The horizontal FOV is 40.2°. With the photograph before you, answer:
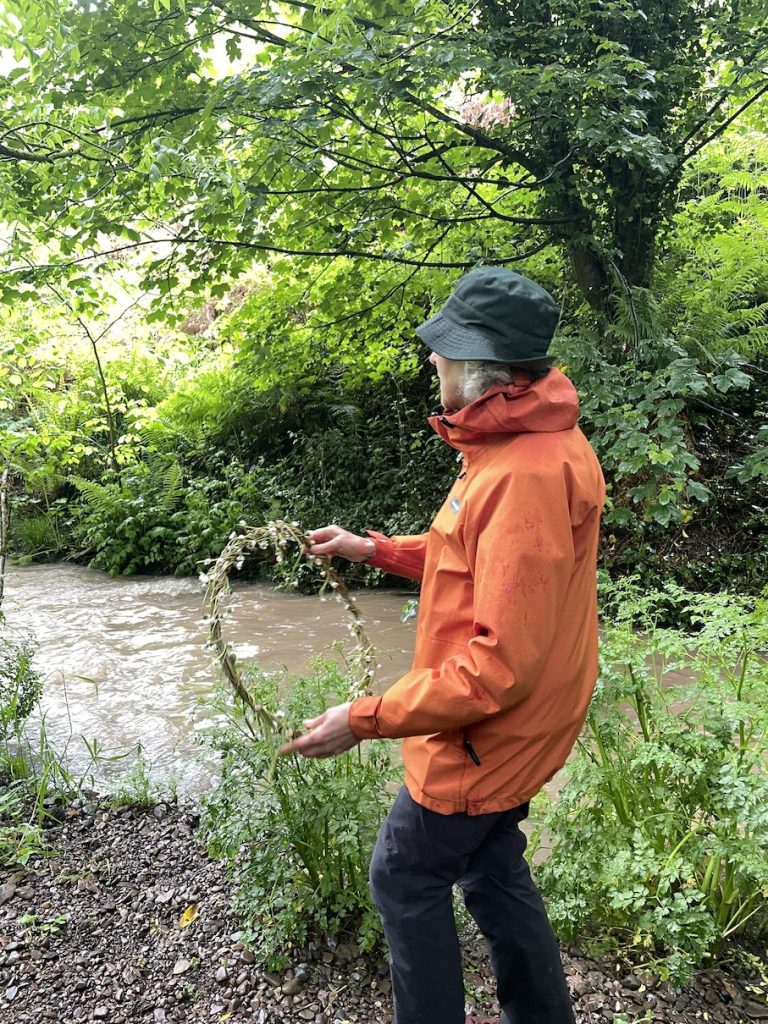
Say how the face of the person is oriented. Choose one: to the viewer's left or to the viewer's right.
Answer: to the viewer's left

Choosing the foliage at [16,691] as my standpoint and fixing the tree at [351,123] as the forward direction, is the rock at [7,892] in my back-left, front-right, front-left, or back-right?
back-right

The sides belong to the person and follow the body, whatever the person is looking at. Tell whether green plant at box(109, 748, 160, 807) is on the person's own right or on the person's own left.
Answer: on the person's own right

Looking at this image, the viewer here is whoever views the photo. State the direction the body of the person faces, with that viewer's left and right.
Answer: facing to the left of the viewer

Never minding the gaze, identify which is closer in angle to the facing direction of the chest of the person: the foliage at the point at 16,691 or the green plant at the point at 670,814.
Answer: the foliage

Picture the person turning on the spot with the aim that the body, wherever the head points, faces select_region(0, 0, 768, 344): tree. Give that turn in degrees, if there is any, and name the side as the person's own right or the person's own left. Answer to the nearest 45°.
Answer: approximately 90° to the person's own right

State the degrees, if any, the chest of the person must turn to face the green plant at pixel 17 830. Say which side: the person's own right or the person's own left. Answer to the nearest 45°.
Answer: approximately 45° to the person's own right
